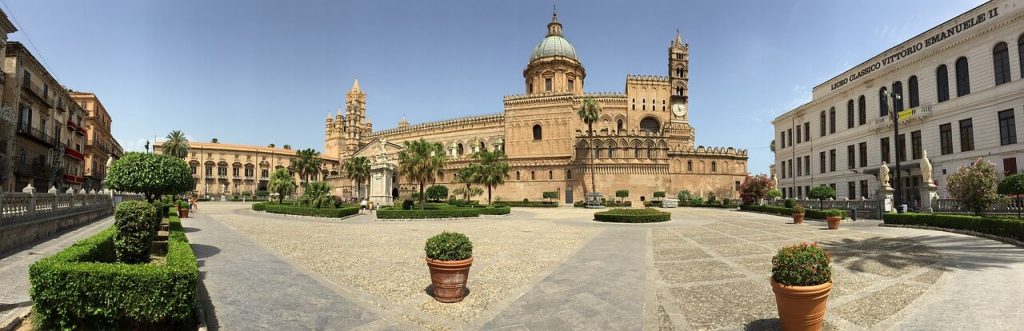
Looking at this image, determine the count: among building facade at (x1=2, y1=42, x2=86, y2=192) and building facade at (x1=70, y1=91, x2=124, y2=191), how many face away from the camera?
0

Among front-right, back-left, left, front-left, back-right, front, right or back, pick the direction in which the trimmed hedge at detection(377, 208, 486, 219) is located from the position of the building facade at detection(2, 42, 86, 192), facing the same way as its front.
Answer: front

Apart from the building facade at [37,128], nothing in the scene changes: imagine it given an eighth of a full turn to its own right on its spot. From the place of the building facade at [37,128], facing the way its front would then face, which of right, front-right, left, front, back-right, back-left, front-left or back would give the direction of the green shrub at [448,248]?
front

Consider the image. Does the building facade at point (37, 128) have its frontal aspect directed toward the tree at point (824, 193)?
yes

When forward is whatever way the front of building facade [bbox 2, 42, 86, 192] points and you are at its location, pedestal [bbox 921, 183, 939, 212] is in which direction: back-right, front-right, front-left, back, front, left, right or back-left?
front

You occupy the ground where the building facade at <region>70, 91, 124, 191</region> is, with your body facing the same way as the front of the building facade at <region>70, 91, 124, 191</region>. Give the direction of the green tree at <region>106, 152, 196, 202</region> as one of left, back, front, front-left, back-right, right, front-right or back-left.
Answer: front-right

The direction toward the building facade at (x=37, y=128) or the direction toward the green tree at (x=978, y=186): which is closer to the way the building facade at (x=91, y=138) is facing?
the green tree

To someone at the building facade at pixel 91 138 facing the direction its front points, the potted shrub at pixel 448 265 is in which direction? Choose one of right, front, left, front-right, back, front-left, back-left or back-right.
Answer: front-right

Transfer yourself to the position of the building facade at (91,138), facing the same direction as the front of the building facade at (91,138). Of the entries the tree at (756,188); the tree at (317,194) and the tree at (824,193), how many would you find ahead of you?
3

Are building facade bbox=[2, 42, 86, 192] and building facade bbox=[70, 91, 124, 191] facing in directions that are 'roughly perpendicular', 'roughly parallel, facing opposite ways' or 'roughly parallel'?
roughly parallel

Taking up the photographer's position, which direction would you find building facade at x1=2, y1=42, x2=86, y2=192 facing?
facing the viewer and to the right of the viewer

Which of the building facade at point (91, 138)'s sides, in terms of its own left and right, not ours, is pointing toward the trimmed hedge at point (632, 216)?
front

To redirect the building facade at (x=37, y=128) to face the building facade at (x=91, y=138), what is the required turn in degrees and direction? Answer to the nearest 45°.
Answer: approximately 135° to its left
